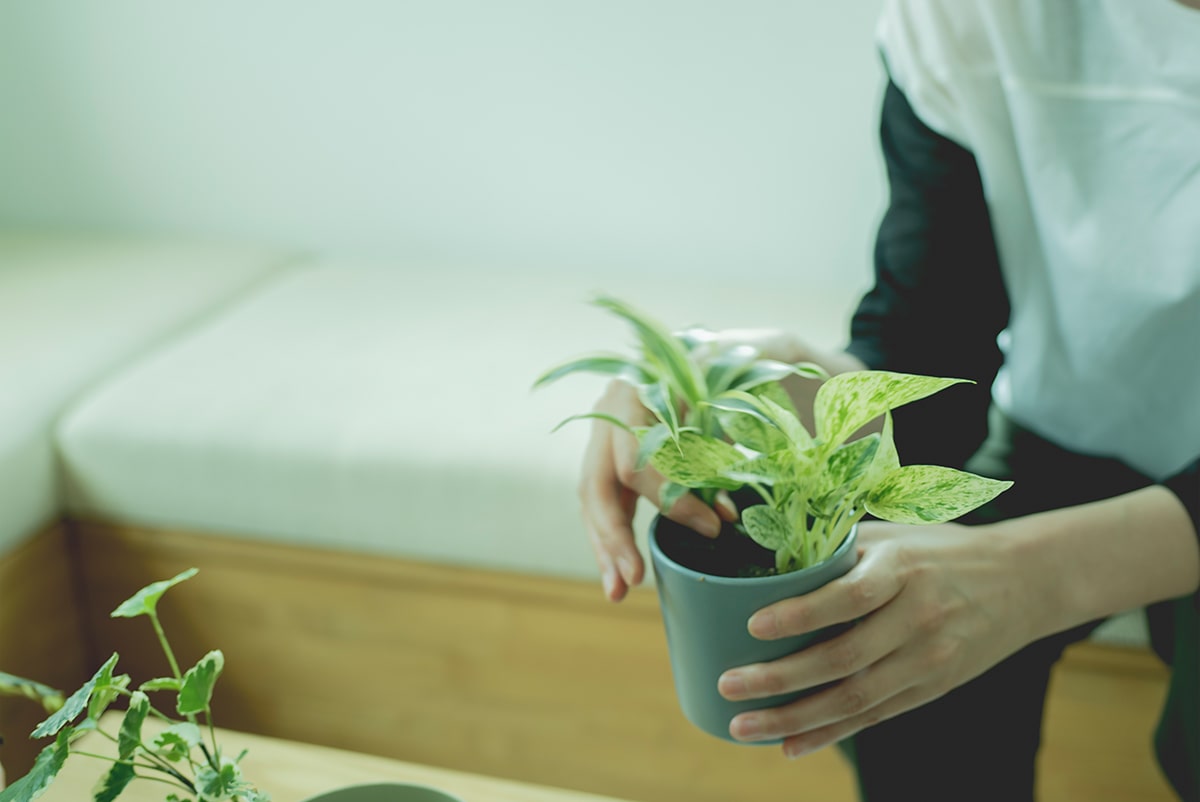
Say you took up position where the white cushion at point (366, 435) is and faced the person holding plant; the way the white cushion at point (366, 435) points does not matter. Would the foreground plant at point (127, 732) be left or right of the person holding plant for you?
right

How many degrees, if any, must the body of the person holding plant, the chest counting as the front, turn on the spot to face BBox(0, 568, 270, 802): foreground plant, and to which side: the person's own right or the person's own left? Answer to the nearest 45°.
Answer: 0° — they already face it

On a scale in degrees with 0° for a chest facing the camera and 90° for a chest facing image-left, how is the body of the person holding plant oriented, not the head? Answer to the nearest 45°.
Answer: approximately 45°

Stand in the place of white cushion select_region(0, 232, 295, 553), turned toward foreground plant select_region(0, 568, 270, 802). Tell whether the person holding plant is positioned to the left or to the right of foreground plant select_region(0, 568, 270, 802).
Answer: left

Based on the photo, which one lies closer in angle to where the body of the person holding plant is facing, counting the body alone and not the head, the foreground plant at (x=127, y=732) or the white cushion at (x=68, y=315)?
the foreground plant
